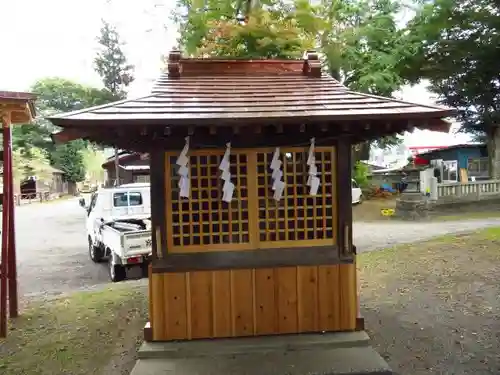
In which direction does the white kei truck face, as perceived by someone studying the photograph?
facing away from the viewer and to the left of the viewer

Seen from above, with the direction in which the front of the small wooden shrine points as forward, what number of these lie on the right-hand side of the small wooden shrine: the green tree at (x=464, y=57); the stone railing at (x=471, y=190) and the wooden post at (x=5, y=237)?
1

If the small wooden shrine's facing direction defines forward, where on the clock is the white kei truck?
The white kei truck is roughly at 5 o'clock from the small wooden shrine.

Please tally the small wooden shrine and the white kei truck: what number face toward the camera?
1

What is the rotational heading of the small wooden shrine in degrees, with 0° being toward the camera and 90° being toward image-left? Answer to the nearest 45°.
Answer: approximately 0°

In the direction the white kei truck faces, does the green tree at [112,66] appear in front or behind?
in front

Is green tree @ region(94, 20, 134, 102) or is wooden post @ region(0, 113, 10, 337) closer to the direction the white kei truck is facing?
the green tree

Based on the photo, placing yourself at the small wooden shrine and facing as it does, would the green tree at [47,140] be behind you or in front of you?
behind

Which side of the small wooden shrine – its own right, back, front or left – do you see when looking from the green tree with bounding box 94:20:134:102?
back
